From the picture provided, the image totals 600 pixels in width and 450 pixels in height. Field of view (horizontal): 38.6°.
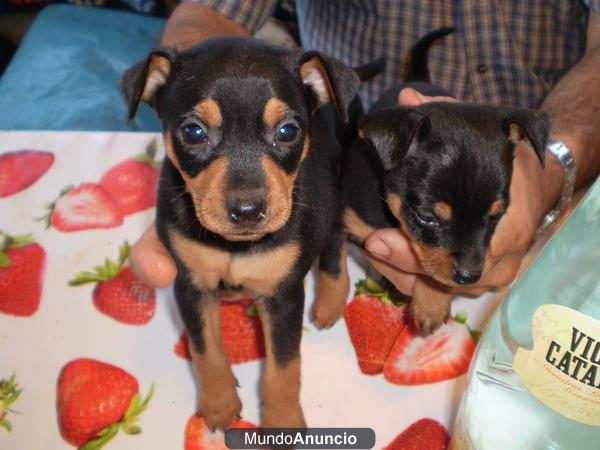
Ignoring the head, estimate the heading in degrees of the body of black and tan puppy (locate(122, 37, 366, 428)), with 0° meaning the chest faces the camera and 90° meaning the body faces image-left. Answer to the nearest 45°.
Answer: approximately 0°
